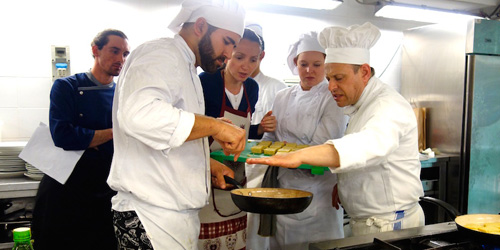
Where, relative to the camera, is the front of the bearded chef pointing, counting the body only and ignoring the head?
to the viewer's right

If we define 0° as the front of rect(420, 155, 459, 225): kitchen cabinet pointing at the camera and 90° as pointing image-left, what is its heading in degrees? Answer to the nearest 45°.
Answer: approximately 45°

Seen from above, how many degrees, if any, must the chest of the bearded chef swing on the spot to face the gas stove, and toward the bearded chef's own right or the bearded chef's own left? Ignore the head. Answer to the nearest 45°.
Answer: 0° — they already face it

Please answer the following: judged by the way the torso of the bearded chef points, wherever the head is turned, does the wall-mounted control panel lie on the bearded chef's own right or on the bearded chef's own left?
on the bearded chef's own left

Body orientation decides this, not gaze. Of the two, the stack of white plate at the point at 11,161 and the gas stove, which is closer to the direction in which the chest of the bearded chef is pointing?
the gas stove

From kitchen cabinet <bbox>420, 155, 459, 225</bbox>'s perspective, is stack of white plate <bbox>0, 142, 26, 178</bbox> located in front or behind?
in front

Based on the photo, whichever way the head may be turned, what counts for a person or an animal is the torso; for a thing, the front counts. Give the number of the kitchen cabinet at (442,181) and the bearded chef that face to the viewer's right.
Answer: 1

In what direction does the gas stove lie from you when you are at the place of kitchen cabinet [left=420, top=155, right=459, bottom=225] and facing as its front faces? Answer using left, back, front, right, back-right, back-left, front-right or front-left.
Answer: front-left

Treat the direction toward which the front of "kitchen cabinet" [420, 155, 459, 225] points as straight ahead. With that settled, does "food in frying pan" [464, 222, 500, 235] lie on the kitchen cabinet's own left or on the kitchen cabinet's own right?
on the kitchen cabinet's own left
